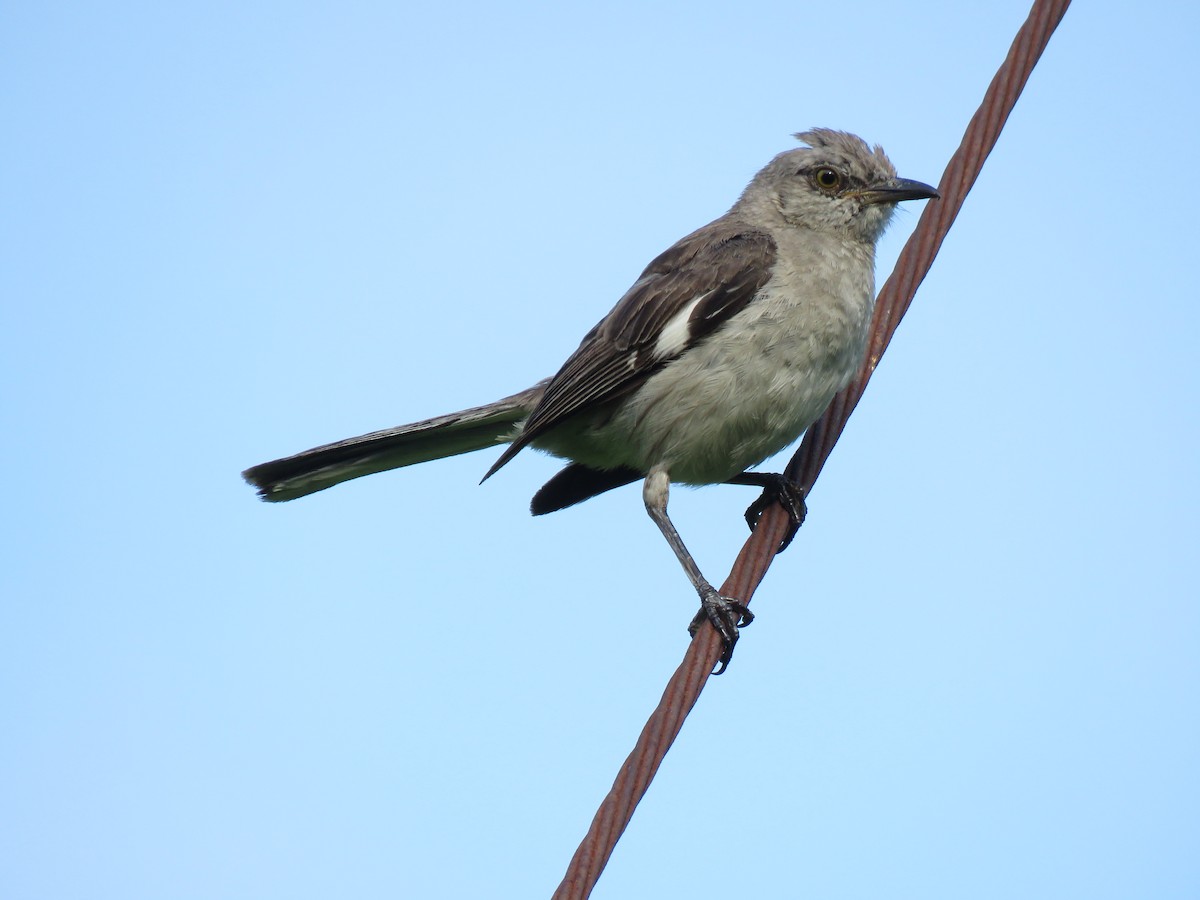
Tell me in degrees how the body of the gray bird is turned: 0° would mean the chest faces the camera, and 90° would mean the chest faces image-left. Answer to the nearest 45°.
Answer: approximately 270°
